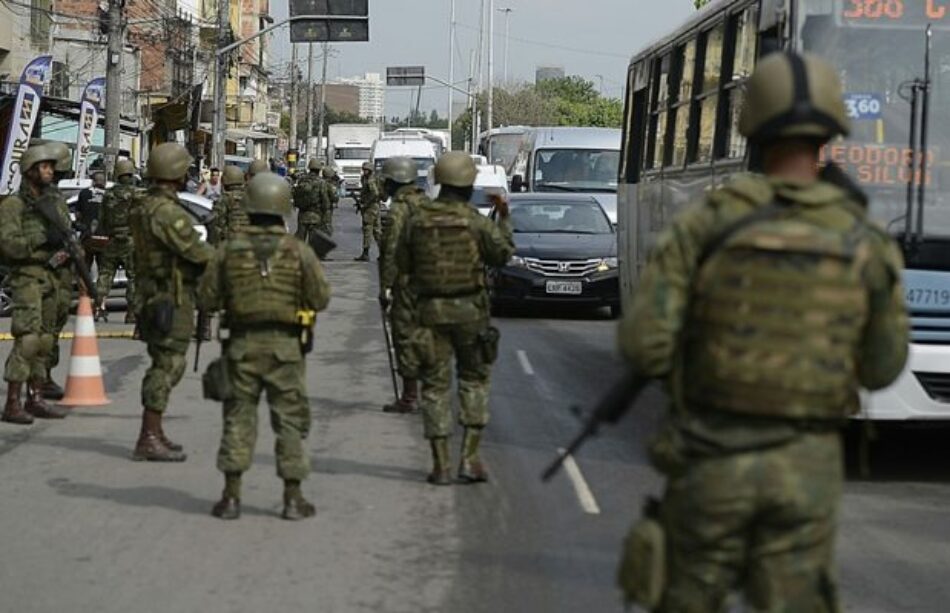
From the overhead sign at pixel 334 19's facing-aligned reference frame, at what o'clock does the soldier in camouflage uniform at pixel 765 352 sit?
The soldier in camouflage uniform is roughly at 12 o'clock from the overhead sign.

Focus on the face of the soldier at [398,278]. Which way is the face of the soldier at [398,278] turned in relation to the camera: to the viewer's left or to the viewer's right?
to the viewer's left

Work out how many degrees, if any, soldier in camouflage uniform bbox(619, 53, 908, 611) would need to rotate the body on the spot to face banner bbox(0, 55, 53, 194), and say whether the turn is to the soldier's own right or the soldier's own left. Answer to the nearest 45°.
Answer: approximately 45° to the soldier's own left

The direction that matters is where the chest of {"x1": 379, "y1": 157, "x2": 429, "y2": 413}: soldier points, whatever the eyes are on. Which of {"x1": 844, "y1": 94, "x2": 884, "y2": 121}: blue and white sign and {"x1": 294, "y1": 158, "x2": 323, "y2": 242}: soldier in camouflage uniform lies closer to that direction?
the soldier in camouflage uniform

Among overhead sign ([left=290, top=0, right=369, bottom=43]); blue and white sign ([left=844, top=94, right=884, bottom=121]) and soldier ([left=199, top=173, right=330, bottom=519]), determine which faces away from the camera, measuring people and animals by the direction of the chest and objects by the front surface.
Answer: the soldier

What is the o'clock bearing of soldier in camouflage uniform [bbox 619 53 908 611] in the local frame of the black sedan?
The soldier in camouflage uniform is roughly at 12 o'clock from the black sedan.

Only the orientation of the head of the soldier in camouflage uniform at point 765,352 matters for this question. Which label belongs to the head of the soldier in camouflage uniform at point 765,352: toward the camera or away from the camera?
away from the camera

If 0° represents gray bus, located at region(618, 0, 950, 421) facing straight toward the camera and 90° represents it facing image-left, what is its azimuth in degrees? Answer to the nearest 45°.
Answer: approximately 315°

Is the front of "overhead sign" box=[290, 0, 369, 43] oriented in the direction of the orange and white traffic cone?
yes

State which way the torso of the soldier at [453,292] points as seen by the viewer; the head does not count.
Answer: away from the camera
